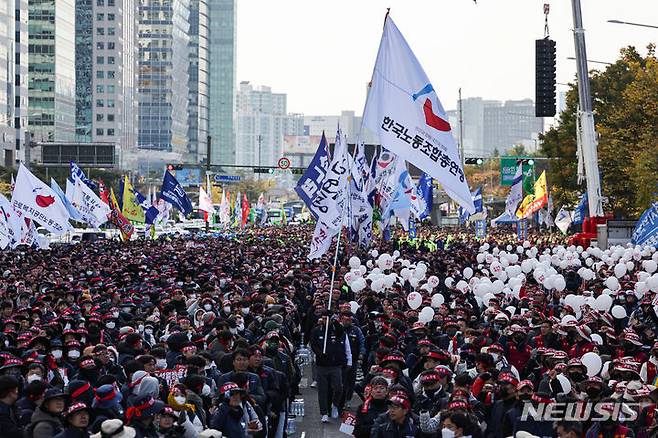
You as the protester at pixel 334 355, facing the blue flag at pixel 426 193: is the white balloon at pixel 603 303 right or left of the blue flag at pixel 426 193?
right
